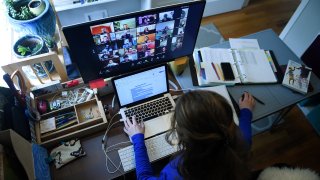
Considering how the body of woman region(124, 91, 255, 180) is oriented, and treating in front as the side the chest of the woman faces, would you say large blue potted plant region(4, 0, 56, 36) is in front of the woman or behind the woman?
in front

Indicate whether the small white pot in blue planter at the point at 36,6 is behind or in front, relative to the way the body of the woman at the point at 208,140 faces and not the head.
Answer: in front

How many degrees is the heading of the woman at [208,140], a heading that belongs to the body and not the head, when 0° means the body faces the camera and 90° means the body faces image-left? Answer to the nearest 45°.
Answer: approximately 135°

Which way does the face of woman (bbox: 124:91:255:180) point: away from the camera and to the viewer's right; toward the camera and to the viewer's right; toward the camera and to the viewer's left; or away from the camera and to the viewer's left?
away from the camera and to the viewer's left

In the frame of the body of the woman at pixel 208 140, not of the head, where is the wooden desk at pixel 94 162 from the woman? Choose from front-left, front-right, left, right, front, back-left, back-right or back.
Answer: front-left

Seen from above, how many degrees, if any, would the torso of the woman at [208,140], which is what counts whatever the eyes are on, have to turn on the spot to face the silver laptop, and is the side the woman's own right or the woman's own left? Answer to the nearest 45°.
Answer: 0° — they already face it

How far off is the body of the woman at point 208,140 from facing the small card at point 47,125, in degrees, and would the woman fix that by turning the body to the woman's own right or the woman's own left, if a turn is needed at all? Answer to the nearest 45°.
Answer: approximately 45° to the woman's own left

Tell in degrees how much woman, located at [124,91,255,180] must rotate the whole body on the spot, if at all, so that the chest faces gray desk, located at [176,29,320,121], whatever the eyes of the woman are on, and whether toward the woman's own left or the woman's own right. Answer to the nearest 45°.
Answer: approximately 90° to the woman's own right

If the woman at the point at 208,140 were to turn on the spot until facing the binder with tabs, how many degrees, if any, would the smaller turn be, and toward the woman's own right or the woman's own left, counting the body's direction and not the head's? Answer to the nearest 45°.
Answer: approximately 45° to the woman's own right
